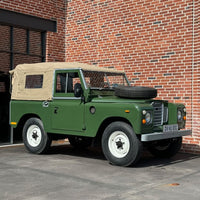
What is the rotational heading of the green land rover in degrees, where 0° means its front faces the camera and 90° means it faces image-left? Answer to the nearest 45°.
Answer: approximately 315°
